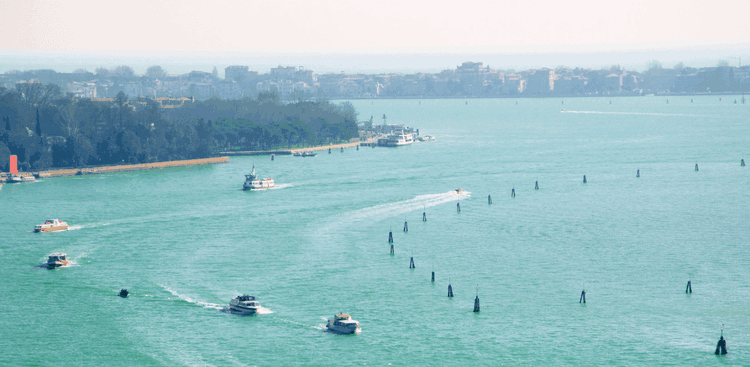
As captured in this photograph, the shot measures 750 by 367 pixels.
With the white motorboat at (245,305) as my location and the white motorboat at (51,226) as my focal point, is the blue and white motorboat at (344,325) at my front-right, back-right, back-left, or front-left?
back-right

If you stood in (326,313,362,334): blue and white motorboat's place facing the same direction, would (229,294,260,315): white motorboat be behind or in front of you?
behind

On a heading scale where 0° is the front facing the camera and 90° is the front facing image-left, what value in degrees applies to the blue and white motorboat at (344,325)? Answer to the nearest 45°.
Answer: approximately 315°

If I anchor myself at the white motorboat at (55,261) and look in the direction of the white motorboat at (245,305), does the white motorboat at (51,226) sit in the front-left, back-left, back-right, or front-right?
back-left

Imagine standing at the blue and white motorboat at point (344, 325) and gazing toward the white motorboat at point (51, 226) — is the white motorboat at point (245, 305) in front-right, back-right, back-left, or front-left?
front-left

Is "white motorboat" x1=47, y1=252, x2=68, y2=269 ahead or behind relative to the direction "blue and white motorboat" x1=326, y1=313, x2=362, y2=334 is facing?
behind

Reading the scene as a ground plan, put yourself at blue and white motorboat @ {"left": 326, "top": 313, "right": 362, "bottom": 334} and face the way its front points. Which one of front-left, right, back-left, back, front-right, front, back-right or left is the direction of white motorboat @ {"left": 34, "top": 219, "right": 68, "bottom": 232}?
back

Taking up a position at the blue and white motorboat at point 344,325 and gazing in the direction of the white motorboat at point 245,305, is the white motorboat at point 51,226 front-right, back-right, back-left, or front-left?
front-right
